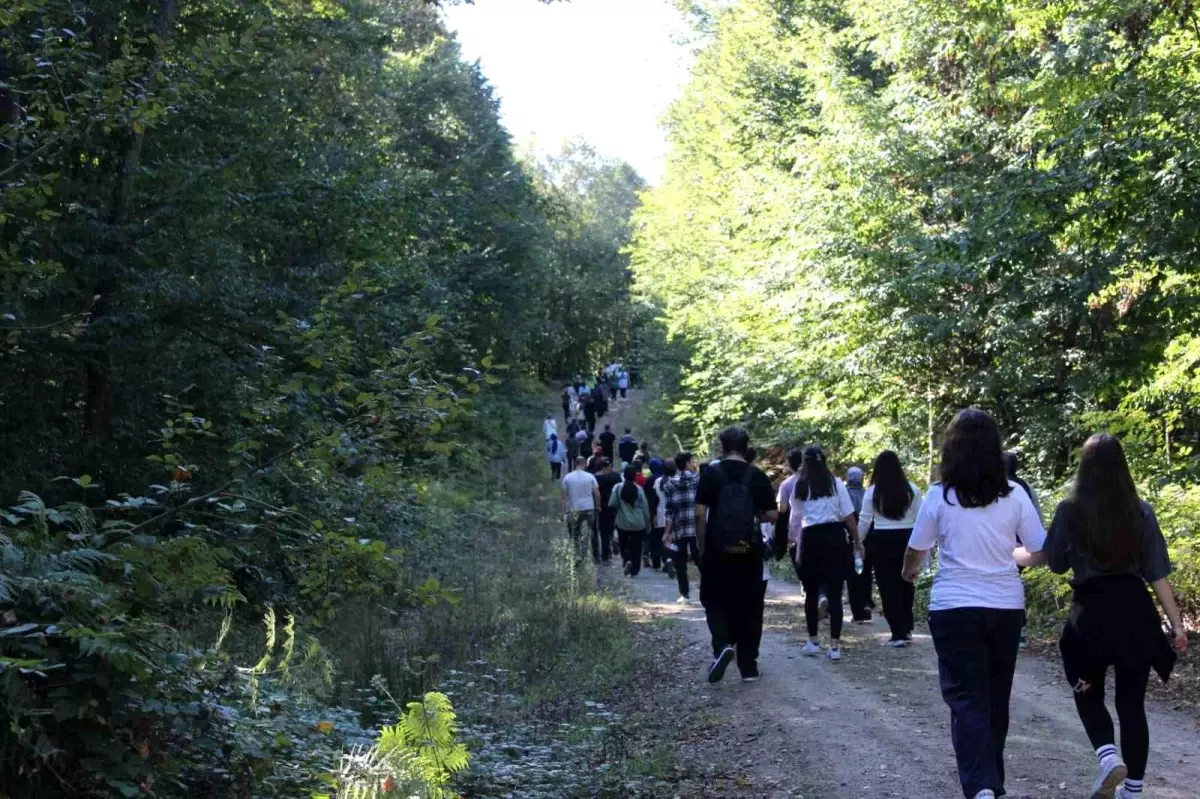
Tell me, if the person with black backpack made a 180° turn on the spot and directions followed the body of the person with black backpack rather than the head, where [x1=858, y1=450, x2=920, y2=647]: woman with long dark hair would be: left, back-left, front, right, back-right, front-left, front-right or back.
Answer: back-left

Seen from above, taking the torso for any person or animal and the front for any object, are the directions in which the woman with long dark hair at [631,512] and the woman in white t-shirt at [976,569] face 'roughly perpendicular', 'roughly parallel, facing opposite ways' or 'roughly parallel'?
roughly parallel

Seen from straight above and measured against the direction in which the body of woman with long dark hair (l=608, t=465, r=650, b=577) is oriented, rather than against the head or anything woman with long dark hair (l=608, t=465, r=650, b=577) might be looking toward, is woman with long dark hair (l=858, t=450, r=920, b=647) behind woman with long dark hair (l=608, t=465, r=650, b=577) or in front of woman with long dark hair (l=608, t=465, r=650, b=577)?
behind

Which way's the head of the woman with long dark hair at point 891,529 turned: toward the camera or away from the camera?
away from the camera

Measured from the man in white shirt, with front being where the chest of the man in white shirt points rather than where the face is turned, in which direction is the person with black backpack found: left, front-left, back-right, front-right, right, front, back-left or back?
back

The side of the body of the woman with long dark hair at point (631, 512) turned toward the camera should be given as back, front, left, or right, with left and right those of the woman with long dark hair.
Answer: back

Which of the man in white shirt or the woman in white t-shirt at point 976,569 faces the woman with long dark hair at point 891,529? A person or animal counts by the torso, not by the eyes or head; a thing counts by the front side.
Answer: the woman in white t-shirt

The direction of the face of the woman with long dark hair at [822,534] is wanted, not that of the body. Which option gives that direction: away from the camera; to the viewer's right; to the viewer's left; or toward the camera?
away from the camera

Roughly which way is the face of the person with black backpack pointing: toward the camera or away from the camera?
away from the camera

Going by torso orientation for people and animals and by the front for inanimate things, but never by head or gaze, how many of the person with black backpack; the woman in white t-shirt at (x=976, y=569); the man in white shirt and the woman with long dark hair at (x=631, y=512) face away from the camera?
4

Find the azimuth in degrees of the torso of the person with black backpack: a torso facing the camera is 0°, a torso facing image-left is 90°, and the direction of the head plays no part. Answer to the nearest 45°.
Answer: approximately 180°

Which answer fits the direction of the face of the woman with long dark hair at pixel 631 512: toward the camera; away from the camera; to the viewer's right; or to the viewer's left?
away from the camera

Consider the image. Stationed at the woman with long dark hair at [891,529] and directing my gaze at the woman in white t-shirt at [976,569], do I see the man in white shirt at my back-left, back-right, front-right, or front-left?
back-right

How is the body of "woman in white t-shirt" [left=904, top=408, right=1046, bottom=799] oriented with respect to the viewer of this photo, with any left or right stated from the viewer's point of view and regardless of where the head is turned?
facing away from the viewer

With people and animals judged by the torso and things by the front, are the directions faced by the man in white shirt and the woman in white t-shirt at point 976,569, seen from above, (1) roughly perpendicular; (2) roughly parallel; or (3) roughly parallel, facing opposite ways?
roughly parallel

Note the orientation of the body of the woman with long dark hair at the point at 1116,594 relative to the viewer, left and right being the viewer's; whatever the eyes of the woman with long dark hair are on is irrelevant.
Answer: facing away from the viewer

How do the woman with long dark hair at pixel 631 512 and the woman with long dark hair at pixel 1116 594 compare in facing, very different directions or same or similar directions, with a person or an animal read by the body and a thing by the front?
same or similar directions

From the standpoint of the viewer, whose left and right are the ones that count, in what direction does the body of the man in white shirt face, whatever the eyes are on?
facing away from the viewer
